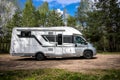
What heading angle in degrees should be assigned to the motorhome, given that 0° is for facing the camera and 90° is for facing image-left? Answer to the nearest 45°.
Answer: approximately 270°

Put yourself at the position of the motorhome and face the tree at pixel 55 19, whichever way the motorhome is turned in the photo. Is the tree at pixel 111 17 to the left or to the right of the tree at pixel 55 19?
right

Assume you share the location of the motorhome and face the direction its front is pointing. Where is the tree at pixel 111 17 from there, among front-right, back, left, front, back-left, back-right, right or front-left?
front-left

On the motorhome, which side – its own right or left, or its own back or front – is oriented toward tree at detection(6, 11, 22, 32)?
left

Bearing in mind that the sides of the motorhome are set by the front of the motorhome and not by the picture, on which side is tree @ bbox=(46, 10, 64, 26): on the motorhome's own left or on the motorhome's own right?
on the motorhome's own left
